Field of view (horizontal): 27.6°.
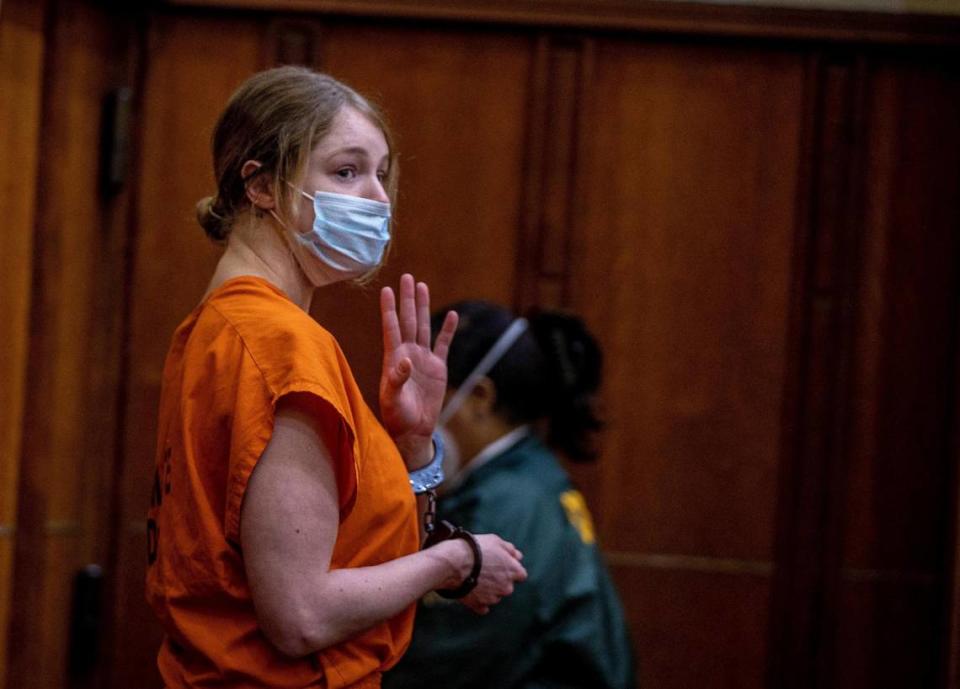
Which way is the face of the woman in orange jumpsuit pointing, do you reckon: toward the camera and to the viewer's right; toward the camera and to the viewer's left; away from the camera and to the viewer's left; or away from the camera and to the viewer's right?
toward the camera and to the viewer's right

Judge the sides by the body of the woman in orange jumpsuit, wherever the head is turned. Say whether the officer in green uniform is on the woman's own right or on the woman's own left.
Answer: on the woman's own left

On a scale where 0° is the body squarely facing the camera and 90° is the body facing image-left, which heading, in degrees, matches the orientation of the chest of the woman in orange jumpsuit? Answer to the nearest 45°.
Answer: approximately 270°

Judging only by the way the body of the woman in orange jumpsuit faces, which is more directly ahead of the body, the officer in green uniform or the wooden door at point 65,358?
the officer in green uniform

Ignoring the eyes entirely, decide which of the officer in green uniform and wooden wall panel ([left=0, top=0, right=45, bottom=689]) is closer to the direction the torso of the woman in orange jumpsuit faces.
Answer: the officer in green uniform

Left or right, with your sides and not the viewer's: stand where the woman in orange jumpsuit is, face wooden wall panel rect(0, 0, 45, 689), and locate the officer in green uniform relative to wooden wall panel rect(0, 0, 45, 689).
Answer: right
